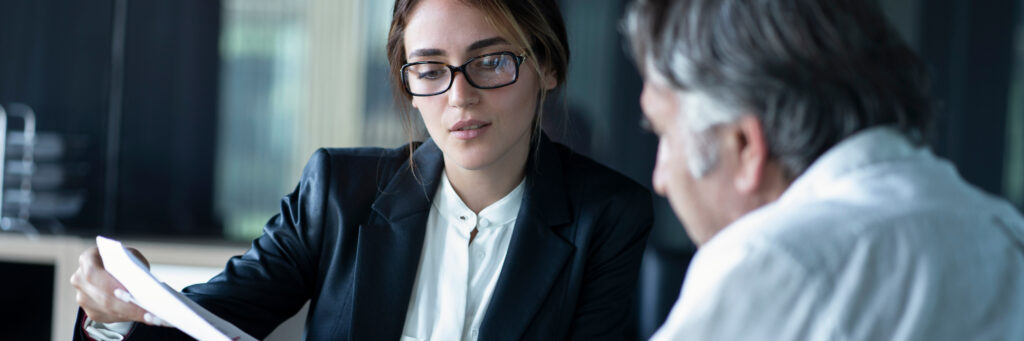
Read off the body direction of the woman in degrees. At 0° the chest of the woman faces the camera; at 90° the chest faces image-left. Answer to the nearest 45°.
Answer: approximately 0°

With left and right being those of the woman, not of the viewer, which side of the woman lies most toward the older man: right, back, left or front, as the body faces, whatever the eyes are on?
front

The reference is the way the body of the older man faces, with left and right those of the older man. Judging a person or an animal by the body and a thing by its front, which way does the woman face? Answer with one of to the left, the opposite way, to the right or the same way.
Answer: the opposite way

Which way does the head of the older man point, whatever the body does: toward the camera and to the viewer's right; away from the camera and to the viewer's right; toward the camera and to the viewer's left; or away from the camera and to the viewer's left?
away from the camera and to the viewer's left

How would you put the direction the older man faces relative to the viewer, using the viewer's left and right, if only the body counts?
facing away from the viewer and to the left of the viewer

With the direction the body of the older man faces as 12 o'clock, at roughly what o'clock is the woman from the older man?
The woman is roughly at 12 o'clock from the older man.
